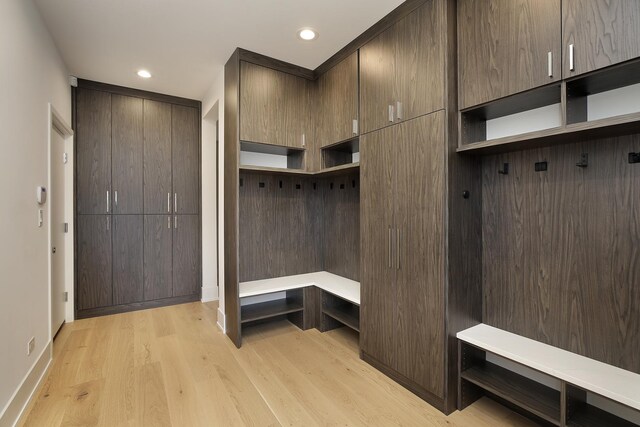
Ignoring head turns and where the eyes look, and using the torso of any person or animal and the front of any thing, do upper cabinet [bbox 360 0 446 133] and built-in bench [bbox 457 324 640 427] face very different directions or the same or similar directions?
same or similar directions

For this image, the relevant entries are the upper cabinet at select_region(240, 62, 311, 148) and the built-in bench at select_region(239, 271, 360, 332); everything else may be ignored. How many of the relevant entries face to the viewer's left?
0

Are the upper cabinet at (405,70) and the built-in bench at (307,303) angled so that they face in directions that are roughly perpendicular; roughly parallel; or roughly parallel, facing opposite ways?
roughly perpendicular

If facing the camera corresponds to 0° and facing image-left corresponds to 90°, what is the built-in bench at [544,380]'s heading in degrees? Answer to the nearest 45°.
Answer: approximately 45°

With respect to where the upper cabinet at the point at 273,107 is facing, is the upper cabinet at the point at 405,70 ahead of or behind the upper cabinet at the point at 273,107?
ahead

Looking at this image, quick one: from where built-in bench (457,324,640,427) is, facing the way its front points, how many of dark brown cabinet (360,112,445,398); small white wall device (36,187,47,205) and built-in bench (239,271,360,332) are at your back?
0

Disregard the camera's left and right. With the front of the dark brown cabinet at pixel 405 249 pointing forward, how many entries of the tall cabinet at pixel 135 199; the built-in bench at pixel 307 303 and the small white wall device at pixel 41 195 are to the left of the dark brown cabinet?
0

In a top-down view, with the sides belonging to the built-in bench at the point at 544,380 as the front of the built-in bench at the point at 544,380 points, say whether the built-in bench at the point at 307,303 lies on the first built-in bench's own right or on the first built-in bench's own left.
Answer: on the first built-in bench's own right

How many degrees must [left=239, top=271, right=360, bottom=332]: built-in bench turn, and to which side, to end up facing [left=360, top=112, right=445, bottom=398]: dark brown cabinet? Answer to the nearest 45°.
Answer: approximately 45° to its left

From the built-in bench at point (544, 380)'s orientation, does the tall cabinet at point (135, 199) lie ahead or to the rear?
ahead

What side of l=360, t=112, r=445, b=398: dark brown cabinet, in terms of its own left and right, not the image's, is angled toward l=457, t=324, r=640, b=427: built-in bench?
left

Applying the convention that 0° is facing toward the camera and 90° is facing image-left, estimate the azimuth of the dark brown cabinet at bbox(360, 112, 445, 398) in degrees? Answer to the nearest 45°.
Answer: approximately 45°

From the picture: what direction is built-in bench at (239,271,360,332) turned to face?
toward the camera
